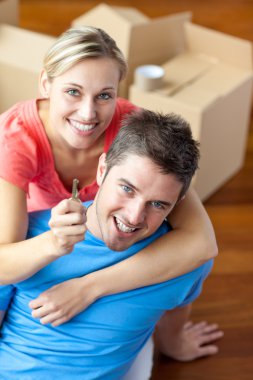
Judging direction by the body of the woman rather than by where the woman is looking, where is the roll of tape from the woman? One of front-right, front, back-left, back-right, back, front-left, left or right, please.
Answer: back

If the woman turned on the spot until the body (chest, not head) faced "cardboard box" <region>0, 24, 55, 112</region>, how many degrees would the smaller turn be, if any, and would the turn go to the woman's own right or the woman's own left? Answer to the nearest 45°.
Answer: approximately 180°

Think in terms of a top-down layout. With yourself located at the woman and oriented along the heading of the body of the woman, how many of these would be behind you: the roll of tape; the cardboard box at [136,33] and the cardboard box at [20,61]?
3

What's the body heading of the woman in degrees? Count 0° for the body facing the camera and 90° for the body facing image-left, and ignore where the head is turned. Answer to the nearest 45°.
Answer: approximately 0°

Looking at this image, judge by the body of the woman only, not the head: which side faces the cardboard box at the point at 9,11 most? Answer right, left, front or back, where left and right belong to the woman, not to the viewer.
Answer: back

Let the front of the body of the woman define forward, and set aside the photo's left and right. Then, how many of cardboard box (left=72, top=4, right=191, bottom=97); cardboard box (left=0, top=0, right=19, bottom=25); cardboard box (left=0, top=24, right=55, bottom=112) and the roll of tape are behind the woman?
4

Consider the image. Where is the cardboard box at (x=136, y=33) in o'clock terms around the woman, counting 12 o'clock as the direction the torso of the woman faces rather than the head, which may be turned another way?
The cardboard box is roughly at 6 o'clock from the woman.
